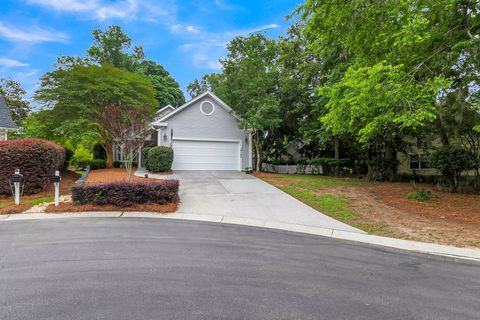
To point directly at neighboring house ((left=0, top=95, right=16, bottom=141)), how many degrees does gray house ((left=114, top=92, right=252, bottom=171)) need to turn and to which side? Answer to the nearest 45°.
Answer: approximately 90° to its right

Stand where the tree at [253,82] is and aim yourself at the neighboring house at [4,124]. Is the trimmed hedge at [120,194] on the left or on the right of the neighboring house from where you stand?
left

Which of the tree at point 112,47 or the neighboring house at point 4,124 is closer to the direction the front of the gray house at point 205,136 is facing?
the neighboring house

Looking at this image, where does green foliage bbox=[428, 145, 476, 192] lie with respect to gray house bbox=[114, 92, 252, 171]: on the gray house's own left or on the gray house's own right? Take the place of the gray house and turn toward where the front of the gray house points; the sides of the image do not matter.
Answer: on the gray house's own left

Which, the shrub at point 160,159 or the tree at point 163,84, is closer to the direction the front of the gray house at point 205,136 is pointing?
the shrub

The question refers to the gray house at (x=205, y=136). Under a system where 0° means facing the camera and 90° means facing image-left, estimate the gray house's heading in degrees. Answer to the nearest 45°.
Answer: approximately 0°

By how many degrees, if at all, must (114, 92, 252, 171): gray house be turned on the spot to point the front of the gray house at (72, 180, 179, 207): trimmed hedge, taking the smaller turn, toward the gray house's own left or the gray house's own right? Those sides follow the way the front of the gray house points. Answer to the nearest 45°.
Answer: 0° — it already faces it

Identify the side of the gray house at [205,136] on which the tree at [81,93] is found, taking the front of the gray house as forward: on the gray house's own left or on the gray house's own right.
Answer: on the gray house's own right

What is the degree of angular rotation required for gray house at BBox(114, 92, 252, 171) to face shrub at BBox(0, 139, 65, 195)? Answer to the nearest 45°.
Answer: approximately 45° to its right

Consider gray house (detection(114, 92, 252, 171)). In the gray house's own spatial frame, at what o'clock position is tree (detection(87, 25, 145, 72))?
The tree is roughly at 5 o'clock from the gray house.
